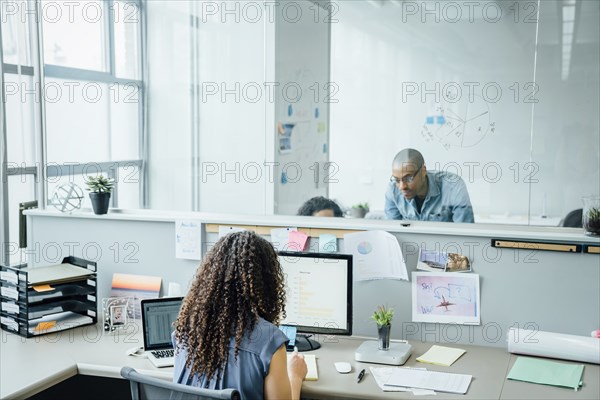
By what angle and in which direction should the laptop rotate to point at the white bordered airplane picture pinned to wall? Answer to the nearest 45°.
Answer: approximately 45° to its left

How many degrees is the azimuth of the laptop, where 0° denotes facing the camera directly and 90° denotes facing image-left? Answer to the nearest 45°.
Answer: approximately 315°

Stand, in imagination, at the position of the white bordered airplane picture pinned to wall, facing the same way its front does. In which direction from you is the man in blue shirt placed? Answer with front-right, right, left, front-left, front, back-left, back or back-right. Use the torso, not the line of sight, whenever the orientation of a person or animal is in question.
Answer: back

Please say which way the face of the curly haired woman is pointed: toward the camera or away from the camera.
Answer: away from the camera

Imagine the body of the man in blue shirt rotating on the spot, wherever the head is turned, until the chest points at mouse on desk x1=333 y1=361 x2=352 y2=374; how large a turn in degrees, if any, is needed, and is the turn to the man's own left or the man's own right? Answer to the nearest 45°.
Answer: approximately 45° to the man's own left

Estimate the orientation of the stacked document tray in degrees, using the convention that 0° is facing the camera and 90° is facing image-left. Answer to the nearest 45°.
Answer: approximately 315°
